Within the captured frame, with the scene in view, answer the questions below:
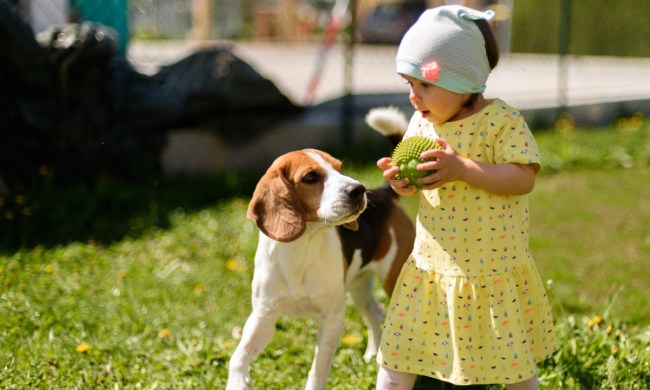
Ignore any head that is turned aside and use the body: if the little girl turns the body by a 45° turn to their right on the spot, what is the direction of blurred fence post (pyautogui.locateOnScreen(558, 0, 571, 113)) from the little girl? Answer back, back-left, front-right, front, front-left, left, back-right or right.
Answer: right

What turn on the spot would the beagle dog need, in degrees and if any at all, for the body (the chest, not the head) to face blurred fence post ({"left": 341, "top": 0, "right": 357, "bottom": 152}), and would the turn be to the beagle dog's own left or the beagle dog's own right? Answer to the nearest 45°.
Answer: approximately 135° to the beagle dog's own right

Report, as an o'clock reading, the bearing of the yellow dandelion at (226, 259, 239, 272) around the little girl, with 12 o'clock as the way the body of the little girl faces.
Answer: The yellow dandelion is roughly at 3 o'clock from the little girl.

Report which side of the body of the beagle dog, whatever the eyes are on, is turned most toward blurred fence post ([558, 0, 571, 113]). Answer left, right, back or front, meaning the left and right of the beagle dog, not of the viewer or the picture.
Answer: back

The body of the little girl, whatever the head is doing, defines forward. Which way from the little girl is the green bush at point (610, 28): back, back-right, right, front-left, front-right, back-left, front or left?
back-right

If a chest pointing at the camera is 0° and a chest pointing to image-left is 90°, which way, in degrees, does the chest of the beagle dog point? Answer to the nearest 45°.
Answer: approximately 45°

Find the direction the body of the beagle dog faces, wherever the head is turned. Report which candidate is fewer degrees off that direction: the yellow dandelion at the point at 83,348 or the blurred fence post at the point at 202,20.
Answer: the yellow dandelion

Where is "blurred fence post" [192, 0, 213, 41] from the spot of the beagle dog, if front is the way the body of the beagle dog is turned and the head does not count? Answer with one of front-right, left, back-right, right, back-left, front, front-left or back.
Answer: back-right

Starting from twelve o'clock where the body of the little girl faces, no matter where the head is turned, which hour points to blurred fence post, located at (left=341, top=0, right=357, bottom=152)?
The blurred fence post is roughly at 4 o'clock from the little girl.

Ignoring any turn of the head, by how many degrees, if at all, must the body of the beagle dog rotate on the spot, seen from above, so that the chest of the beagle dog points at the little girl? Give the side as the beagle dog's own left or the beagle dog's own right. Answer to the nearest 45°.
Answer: approximately 90° to the beagle dog's own left
